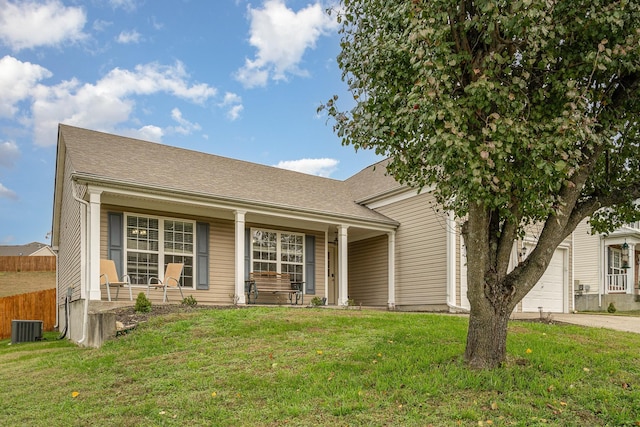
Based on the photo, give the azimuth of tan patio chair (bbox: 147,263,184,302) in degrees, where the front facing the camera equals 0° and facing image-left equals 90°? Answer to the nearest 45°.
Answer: approximately 45°

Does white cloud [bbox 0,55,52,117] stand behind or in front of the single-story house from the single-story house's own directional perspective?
behind

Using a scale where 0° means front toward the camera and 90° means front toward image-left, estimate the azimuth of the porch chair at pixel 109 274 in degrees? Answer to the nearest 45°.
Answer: approximately 315°

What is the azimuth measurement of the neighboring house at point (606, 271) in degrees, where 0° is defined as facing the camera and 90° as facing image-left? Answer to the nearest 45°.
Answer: approximately 315°
